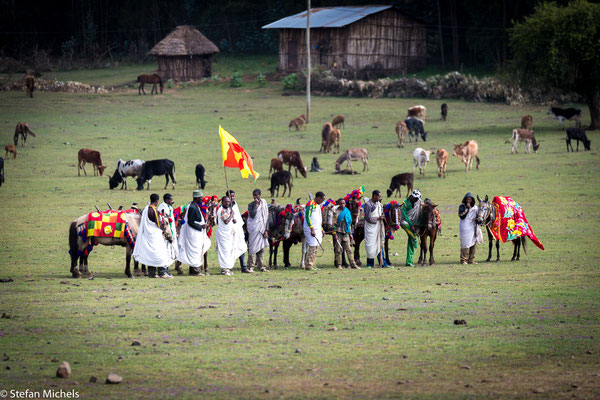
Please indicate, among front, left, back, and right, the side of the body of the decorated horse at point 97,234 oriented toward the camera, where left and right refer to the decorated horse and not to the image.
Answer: right

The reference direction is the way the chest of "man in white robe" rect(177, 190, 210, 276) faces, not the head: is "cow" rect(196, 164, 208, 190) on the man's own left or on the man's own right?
on the man's own left

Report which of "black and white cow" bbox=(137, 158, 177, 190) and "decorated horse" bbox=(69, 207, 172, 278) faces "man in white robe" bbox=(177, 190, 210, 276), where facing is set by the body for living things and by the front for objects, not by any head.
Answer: the decorated horse

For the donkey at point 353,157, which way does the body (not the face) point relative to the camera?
to the viewer's left

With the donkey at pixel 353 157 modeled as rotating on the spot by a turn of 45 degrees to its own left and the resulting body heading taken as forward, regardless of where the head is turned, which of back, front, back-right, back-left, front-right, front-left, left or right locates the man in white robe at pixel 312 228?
front-left

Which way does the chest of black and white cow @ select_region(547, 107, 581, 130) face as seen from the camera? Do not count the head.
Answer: to the viewer's left

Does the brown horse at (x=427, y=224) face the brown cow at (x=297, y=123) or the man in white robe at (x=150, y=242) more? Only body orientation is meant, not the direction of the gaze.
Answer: the man in white robe

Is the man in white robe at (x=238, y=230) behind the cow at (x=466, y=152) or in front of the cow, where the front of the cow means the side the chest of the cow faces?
in front

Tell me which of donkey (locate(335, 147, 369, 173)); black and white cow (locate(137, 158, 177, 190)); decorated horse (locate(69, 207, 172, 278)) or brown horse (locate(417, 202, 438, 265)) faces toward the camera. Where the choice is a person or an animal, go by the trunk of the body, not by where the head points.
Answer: the brown horse

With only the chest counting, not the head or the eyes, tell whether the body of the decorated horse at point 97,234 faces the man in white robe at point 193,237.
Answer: yes

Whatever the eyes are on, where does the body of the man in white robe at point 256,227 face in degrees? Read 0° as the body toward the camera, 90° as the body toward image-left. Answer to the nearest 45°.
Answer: approximately 0°

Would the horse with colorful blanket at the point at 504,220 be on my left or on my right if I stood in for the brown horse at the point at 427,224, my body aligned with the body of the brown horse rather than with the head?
on my left

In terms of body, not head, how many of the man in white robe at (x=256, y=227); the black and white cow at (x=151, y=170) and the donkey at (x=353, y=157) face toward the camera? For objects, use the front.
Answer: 1
